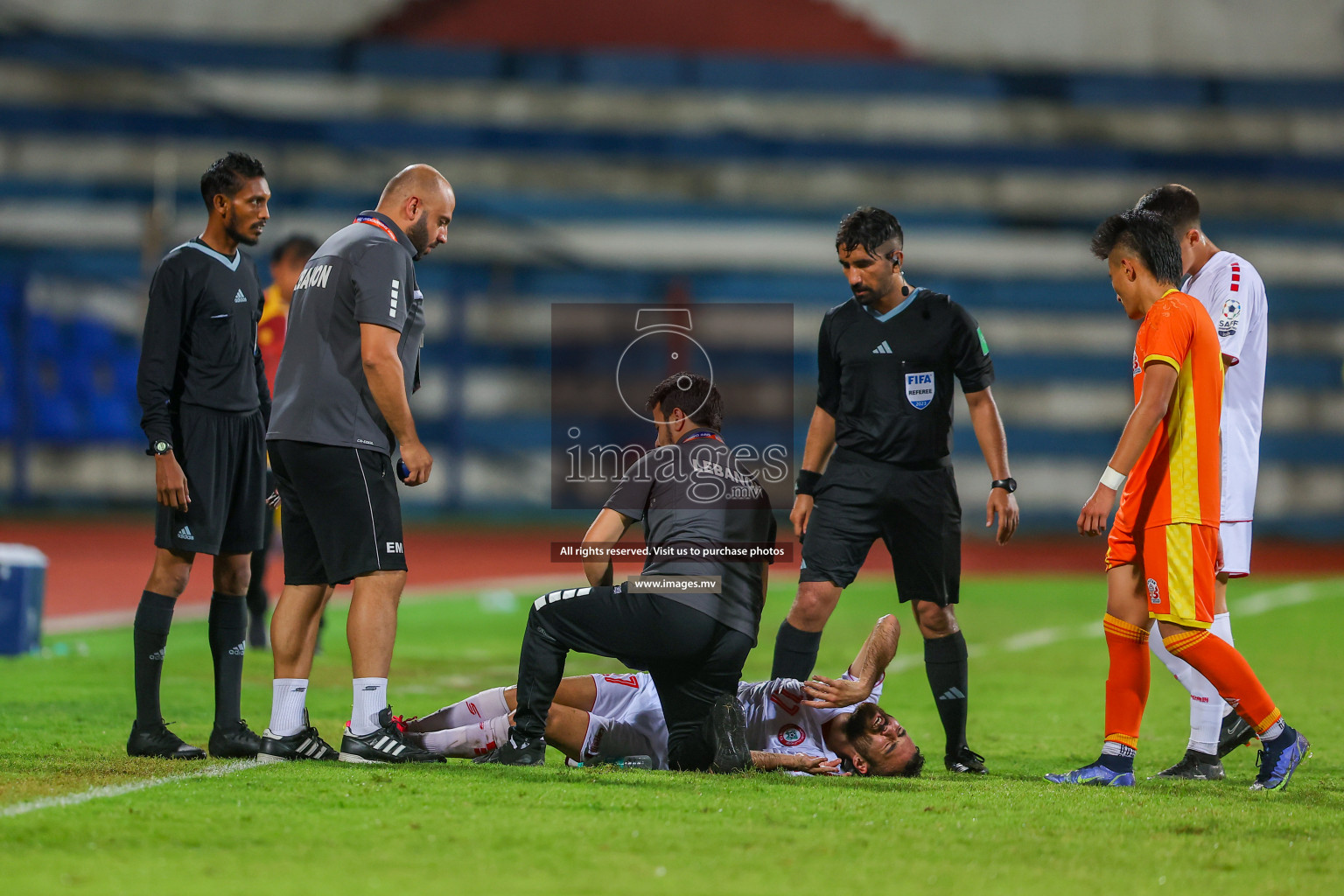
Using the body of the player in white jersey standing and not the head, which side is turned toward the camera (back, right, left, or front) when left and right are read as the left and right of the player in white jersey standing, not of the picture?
left

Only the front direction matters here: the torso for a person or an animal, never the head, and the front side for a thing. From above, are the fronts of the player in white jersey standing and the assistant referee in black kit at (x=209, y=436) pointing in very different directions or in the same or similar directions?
very different directions

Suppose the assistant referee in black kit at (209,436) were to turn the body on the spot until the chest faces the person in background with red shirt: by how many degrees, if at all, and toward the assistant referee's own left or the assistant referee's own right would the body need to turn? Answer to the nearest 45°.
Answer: approximately 135° to the assistant referee's own left

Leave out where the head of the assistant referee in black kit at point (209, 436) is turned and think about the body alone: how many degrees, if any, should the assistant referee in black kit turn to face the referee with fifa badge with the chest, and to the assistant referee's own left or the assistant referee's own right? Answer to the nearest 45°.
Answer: approximately 45° to the assistant referee's own left

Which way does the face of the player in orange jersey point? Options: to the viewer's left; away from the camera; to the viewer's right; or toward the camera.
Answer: to the viewer's left

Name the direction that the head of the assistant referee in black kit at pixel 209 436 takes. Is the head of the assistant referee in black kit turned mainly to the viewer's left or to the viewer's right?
to the viewer's right

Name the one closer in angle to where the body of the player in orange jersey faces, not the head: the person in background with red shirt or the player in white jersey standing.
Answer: the person in background with red shirt

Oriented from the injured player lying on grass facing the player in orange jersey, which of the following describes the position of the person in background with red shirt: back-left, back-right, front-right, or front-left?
back-left

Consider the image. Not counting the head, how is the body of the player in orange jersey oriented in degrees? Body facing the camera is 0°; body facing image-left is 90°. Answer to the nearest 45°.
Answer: approximately 90°

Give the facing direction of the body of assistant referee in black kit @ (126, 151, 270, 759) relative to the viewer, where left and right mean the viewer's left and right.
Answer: facing the viewer and to the right of the viewer
